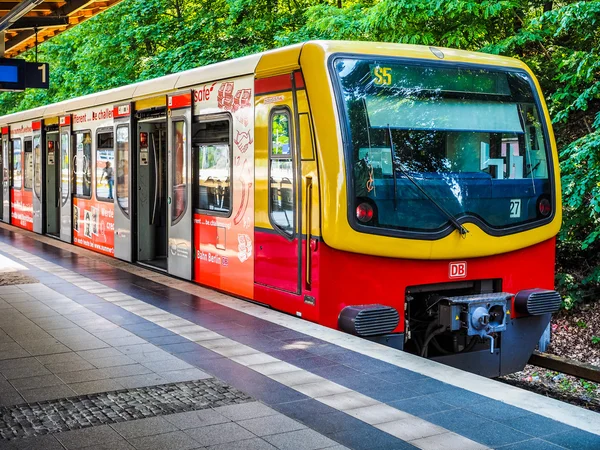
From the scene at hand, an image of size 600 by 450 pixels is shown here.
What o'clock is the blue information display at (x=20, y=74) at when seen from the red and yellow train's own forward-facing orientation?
The blue information display is roughly at 6 o'clock from the red and yellow train.

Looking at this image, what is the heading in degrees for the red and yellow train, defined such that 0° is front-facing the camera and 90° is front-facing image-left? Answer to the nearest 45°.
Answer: approximately 315°
